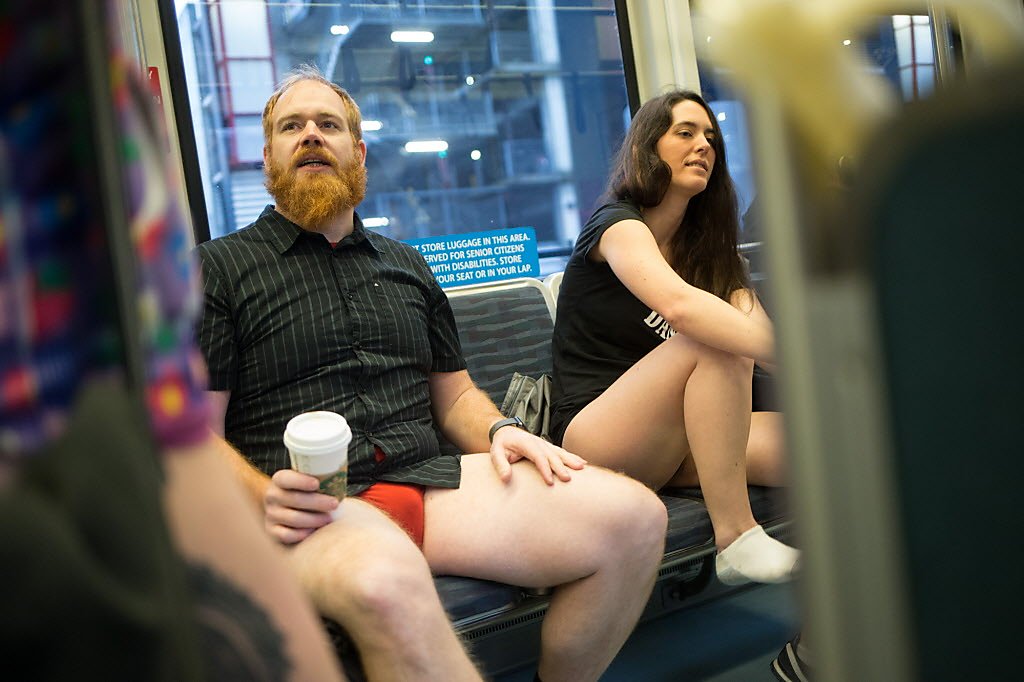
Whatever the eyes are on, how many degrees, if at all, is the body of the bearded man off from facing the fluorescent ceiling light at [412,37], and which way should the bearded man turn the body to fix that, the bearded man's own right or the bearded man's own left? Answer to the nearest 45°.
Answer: approximately 135° to the bearded man's own left

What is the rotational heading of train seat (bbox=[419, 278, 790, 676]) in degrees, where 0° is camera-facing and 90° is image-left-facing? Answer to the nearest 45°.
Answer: approximately 315°

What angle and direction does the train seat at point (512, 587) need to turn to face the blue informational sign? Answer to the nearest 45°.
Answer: approximately 135° to its left

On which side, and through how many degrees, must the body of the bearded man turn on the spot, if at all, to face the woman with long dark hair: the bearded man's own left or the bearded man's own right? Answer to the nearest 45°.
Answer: approximately 90° to the bearded man's own left

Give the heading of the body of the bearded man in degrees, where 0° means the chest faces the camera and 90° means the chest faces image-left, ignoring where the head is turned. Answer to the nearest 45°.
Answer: approximately 315°
